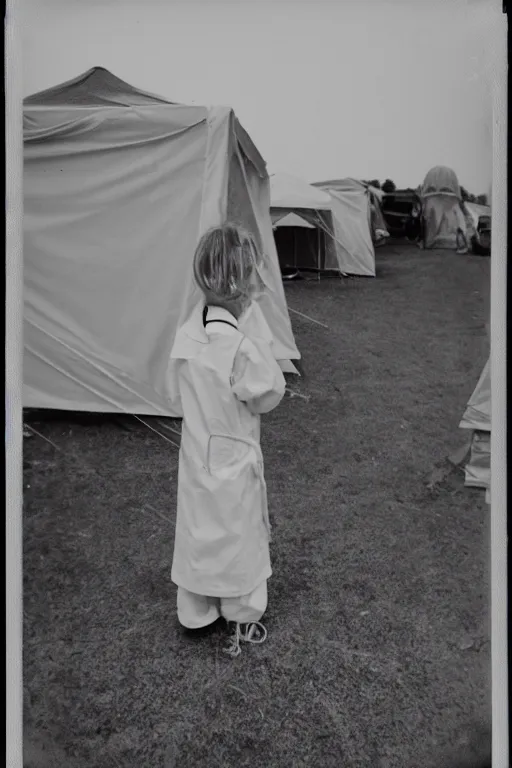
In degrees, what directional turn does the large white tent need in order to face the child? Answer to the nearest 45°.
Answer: approximately 90° to its right

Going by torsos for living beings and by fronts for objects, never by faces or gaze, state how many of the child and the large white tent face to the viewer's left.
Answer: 0

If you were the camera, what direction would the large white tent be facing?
facing to the right of the viewer

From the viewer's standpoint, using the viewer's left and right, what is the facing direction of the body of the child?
facing away from the viewer and to the right of the viewer
